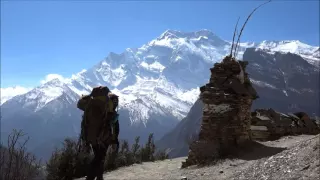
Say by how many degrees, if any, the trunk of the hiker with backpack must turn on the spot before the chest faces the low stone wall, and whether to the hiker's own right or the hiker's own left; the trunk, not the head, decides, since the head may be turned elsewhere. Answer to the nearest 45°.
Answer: approximately 45° to the hiker's own right

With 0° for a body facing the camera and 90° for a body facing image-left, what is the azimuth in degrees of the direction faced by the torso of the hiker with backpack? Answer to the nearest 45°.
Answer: approximately 180°

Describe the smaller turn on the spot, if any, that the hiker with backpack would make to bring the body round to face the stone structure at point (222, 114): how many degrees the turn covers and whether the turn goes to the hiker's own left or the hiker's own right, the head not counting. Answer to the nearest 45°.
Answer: approximately 45° to the hiker's own right
